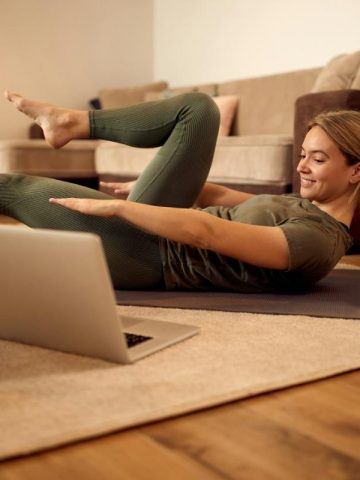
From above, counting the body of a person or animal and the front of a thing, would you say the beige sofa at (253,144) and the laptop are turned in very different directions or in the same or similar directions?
very different directions

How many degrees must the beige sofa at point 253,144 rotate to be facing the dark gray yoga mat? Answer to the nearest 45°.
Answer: approximately 45° to its left

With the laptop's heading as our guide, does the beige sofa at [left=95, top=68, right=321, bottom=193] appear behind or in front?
in front

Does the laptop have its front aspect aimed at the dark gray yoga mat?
yes

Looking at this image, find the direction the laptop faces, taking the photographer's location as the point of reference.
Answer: facing away from the viewer and to the right of the viewer

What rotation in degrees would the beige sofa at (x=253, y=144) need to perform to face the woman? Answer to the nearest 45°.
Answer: approximately 45° to its left

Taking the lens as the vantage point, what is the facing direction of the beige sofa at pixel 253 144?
facing the viewer and to the left of the viewer

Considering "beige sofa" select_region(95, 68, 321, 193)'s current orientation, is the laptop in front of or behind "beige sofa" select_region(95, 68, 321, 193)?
in front
